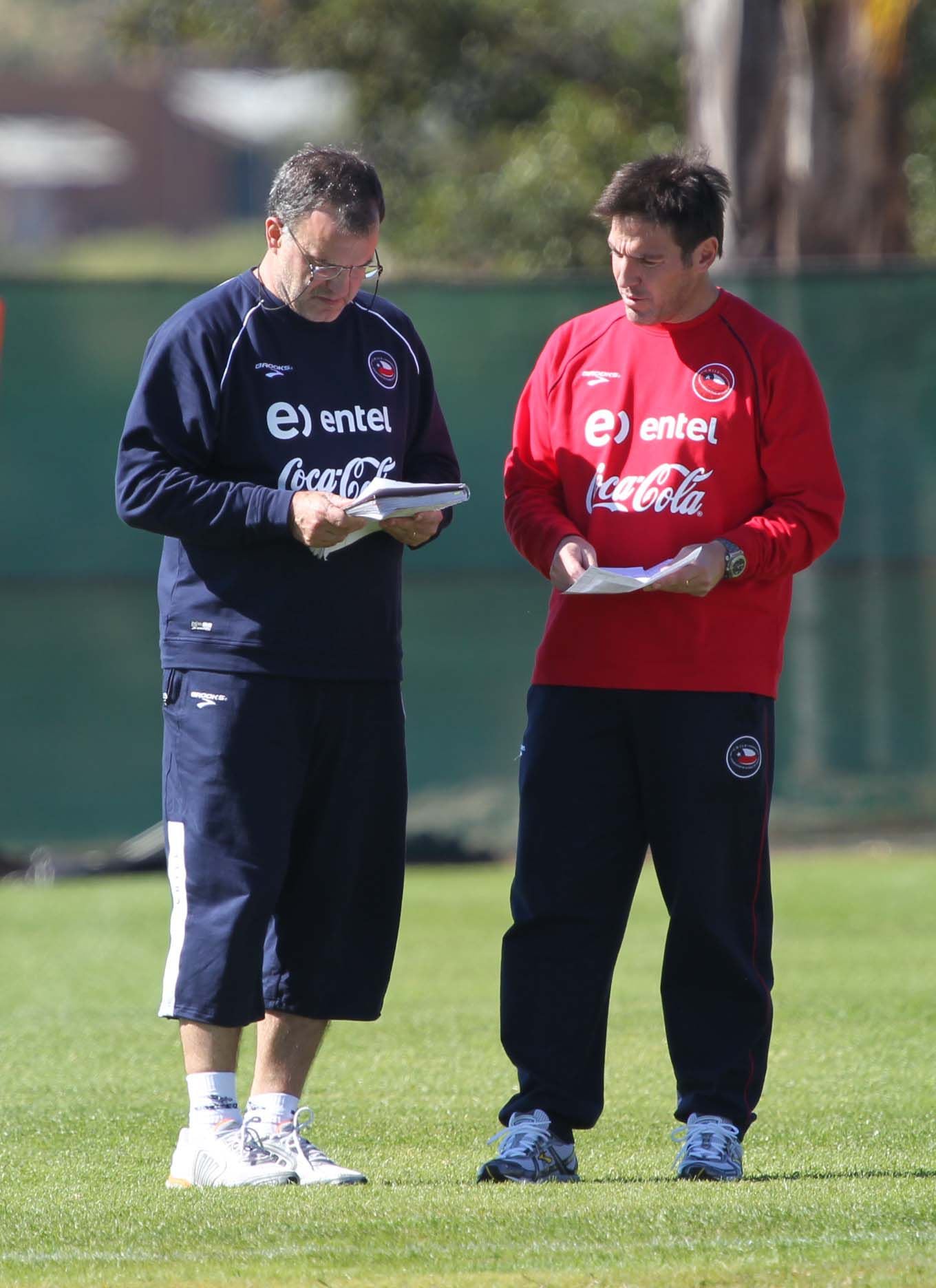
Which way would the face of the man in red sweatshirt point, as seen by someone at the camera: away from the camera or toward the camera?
toward the camera

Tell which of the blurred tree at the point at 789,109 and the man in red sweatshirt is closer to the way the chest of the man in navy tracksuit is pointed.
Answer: the man in red sweatshirt

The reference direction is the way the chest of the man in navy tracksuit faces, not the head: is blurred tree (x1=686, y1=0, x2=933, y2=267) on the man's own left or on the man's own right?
on the man's own left

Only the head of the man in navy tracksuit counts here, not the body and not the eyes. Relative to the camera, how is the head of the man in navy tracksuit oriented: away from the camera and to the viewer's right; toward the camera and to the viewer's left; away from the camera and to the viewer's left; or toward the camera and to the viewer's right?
toward the camera and to the viewer's right

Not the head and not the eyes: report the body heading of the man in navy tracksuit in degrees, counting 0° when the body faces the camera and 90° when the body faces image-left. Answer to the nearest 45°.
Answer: approximately 315°

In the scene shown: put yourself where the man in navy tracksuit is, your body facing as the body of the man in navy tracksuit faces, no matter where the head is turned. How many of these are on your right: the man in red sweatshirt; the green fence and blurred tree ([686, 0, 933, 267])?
0

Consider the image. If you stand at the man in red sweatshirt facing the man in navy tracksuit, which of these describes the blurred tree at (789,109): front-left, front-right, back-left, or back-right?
back-right

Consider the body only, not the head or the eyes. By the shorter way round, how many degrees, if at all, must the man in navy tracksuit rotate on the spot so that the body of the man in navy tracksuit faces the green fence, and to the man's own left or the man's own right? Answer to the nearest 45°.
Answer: approximately 135° to the man's own left

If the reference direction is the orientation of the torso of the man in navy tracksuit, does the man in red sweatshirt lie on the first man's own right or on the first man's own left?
on the first man's own left
